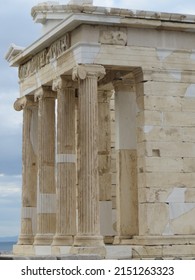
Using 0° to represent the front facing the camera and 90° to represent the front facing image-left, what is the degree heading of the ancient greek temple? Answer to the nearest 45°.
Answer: approximately 45°
